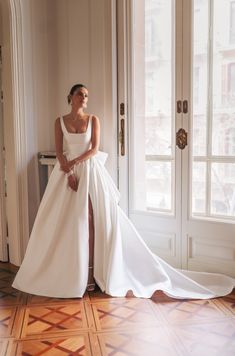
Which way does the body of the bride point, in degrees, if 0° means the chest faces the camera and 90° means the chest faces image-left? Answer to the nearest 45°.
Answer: approximately 0°
